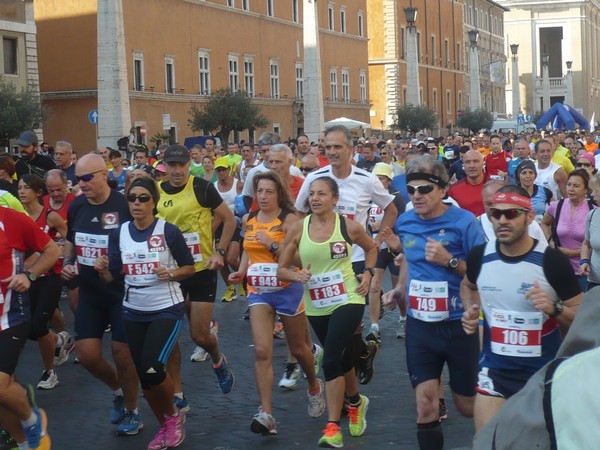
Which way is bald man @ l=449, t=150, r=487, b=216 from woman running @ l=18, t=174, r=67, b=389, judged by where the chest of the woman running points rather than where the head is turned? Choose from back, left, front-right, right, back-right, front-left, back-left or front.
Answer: back-left

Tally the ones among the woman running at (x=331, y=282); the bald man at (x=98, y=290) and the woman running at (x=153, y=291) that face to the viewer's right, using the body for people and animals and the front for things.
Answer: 0

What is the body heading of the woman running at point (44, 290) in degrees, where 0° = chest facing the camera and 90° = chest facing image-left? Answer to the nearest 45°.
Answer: approximately 45°

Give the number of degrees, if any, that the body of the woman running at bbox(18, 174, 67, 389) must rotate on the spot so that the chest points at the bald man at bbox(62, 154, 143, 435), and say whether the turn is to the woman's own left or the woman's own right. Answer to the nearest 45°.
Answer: approximately 45° to the woman's own left

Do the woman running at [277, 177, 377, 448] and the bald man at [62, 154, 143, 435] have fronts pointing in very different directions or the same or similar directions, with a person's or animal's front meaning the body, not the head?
same or similar directions

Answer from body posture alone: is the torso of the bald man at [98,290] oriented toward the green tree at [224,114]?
no

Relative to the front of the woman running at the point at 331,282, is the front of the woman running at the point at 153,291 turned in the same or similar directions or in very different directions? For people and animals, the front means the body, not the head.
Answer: same or similar directions

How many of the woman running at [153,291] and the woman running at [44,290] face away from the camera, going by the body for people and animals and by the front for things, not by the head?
0

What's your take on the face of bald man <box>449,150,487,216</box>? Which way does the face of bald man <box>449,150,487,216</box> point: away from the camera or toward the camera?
toward the camera

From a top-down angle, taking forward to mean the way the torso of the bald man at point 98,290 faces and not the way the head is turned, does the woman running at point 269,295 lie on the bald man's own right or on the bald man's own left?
on the bald man's own left

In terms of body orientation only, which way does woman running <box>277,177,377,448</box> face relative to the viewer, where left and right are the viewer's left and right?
facing the viewer and to the left of the viewer

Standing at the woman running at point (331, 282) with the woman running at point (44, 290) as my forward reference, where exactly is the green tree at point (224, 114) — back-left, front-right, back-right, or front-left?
front-right

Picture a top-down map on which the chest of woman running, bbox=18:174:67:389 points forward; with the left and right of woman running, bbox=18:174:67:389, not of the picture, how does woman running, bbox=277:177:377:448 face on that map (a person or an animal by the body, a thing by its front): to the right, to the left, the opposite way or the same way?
the same way

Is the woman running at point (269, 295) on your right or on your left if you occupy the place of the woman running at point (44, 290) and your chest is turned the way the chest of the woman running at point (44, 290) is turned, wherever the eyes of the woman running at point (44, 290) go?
on your left

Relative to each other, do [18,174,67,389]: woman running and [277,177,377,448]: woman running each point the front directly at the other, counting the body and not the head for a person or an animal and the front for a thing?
no

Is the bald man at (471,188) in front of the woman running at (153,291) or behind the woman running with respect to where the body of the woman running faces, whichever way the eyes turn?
behind

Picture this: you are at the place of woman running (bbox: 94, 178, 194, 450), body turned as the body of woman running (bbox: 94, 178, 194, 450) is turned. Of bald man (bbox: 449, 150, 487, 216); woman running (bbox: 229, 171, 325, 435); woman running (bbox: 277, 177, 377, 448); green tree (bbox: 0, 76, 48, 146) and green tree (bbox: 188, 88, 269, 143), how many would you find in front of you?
0

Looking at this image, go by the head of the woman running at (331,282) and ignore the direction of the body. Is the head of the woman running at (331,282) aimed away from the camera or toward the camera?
toward the camera
